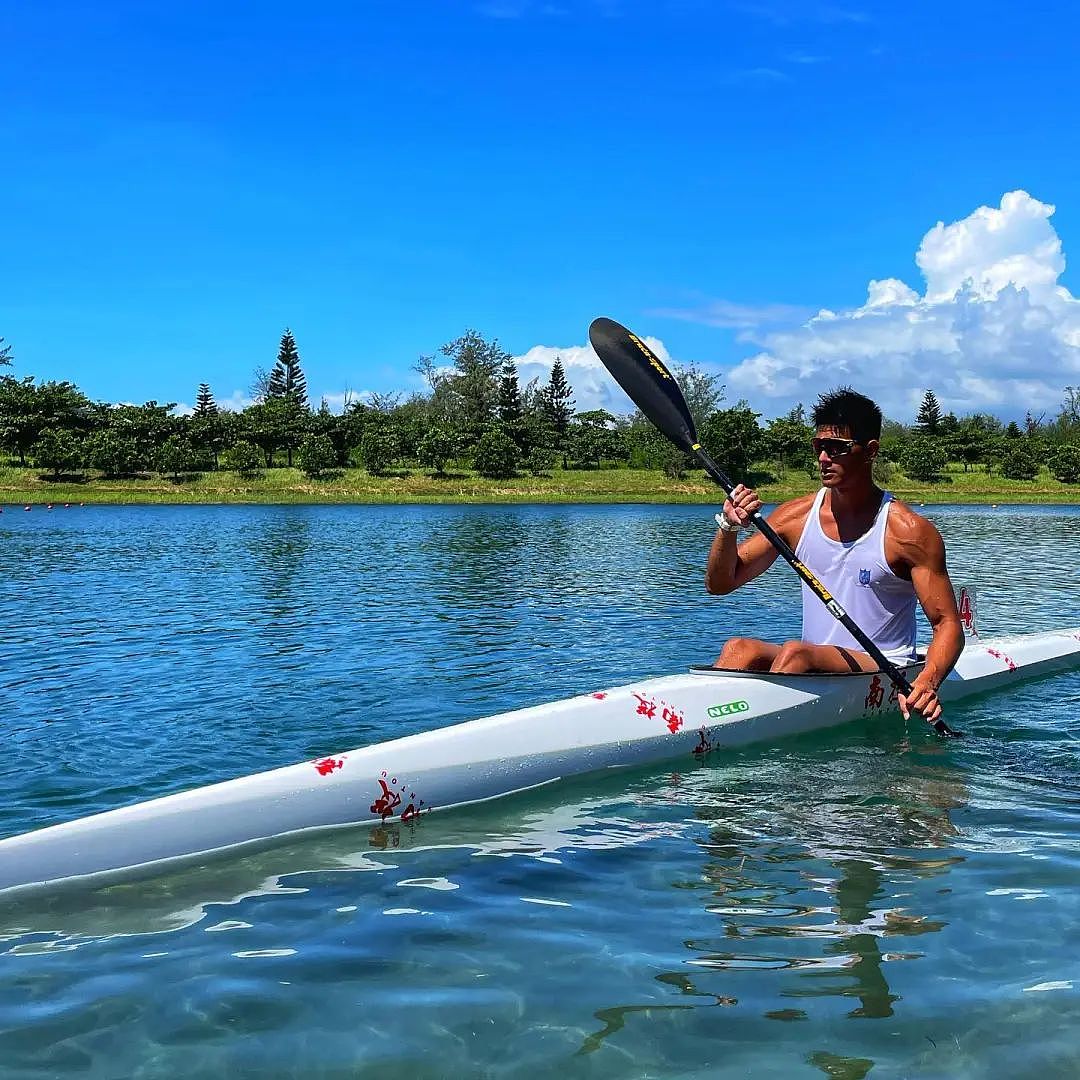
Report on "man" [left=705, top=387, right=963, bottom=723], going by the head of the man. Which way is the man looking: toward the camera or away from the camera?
toward the camera

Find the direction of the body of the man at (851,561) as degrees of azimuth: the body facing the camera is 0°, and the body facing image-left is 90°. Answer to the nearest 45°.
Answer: approximately 45°

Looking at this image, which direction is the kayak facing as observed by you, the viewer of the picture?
facing the viewer and to the left of the viewer
